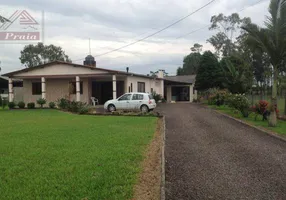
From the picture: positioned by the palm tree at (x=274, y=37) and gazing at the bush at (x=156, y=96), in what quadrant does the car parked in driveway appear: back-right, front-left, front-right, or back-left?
front-left

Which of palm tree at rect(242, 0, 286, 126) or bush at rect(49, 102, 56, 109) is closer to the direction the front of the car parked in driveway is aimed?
the bush

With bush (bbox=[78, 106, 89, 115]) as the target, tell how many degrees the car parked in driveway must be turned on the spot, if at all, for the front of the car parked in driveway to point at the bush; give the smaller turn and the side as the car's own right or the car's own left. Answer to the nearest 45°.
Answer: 0° — it already faces it

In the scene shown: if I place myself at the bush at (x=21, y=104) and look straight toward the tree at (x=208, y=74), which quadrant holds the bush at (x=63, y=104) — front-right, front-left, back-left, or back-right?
front-right

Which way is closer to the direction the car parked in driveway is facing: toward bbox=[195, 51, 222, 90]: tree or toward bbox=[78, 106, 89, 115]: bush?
the bush

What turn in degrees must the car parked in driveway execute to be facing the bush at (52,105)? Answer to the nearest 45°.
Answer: approximately 45° to its right

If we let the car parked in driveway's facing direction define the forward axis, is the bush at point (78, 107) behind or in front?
in front

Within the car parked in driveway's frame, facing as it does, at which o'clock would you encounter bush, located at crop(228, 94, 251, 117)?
The bush is roughly at 7 o'clock from the car parked in driveway.

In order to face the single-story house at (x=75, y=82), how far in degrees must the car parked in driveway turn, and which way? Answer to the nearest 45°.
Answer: approximately 45° to its right

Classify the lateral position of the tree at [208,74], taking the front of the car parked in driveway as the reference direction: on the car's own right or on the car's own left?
on the car's own right

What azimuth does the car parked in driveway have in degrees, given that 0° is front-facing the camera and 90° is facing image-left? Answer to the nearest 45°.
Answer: approximately 90°

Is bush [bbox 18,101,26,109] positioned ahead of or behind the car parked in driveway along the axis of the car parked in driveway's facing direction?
ahead
